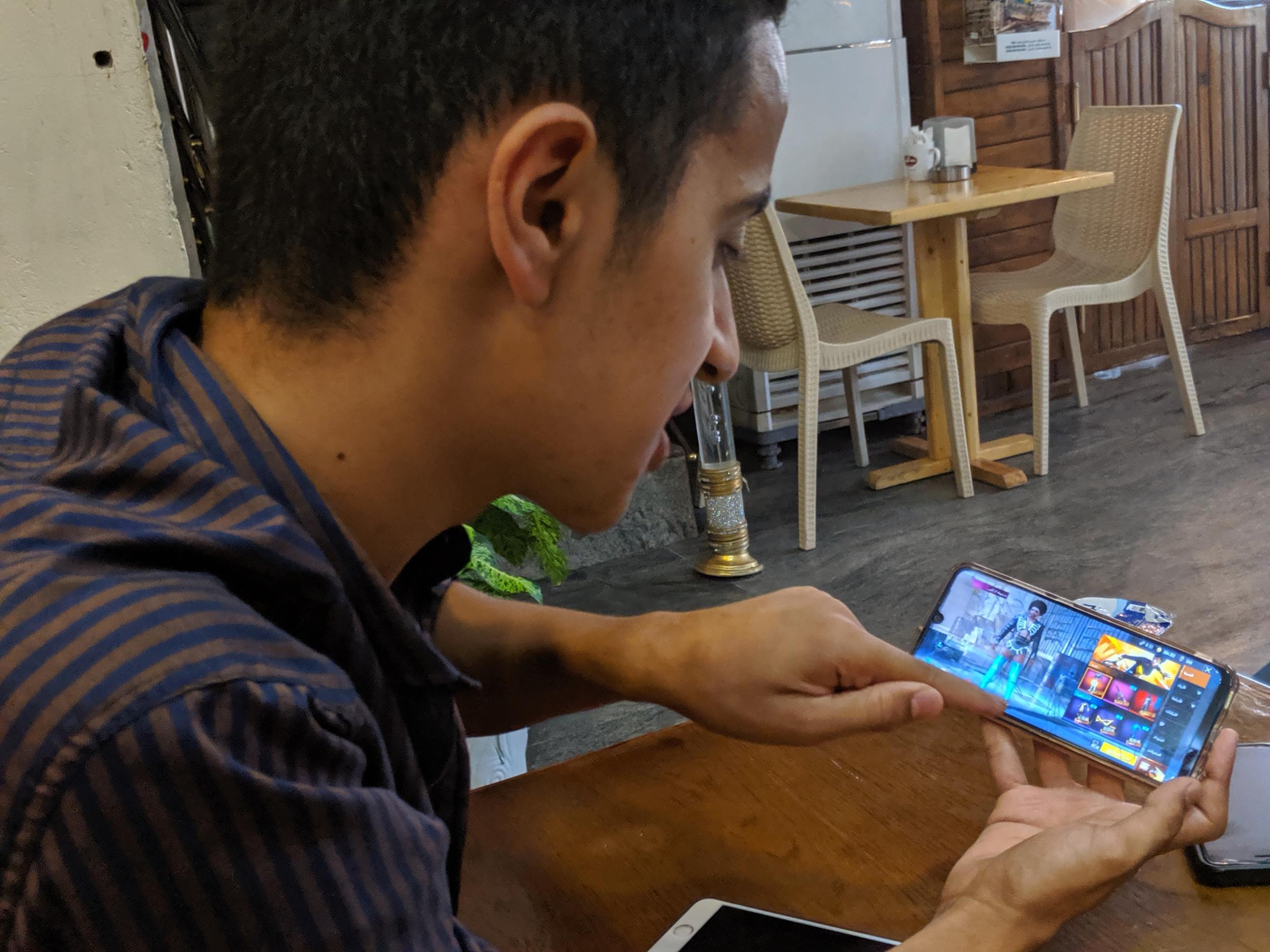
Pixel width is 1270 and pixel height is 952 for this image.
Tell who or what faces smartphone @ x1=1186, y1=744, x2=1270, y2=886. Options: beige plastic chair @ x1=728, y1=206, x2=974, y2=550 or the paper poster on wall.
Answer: the paper poster on wall

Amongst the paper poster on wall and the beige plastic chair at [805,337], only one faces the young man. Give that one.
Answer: the paper poster on wall

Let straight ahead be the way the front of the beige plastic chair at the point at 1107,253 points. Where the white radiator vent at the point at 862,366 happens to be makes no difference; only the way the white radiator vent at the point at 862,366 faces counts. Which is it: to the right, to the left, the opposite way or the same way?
to the left

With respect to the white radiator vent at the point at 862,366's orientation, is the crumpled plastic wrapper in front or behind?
in front

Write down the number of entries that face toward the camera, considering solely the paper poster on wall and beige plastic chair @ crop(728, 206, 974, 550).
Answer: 1

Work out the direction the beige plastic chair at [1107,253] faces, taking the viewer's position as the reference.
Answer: facing the viewer and to the left of the viewer

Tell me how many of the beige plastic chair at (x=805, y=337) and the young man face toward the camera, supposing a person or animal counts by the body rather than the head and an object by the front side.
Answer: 0

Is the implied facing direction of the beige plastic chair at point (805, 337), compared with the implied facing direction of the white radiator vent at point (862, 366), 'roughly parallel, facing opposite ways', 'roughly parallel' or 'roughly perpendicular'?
roughly perpendicular

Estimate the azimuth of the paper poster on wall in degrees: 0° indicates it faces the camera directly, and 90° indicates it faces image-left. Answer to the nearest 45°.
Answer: approximately 0°

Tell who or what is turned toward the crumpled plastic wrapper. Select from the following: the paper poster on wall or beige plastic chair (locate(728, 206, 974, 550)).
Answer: the paper poster on wall

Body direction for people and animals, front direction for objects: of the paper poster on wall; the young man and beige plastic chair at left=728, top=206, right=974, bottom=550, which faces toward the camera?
the paper poster on wall

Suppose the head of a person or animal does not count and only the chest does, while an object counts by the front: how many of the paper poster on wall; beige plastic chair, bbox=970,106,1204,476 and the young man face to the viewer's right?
1

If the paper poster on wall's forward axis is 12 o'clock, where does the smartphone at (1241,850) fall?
The smartphone is roughly at 12 o'clock from the paper poster on wall.

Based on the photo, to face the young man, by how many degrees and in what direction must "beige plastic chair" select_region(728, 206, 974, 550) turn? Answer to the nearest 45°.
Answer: approximately 135° to its right

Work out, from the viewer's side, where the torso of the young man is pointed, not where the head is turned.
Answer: to the viewer's right

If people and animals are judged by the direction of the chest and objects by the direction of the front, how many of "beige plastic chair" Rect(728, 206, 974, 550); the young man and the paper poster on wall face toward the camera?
1
